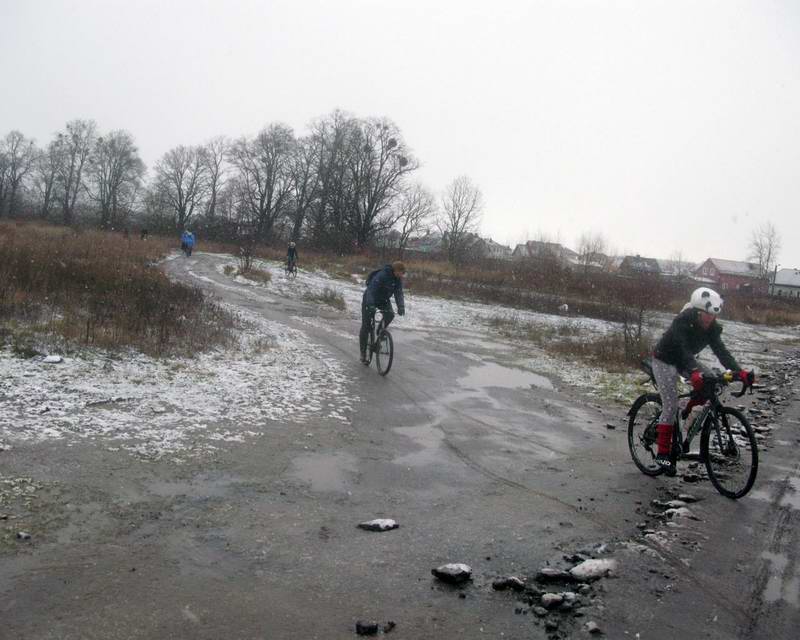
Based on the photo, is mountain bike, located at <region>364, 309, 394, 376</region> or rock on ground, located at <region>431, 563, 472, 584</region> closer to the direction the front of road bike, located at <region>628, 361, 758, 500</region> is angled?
the rock on ground

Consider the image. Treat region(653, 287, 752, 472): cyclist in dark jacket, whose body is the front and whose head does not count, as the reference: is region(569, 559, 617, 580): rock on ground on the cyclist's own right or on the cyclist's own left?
on the cyclist's own right

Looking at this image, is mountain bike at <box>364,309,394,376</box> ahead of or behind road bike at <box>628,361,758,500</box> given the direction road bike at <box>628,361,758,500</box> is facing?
behind

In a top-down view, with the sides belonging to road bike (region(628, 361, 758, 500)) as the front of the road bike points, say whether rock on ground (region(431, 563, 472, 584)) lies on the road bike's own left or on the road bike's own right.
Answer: on the road bike's own right

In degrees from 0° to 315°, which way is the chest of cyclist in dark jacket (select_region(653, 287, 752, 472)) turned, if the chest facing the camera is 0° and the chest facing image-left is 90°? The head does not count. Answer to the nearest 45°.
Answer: approximately 315°
